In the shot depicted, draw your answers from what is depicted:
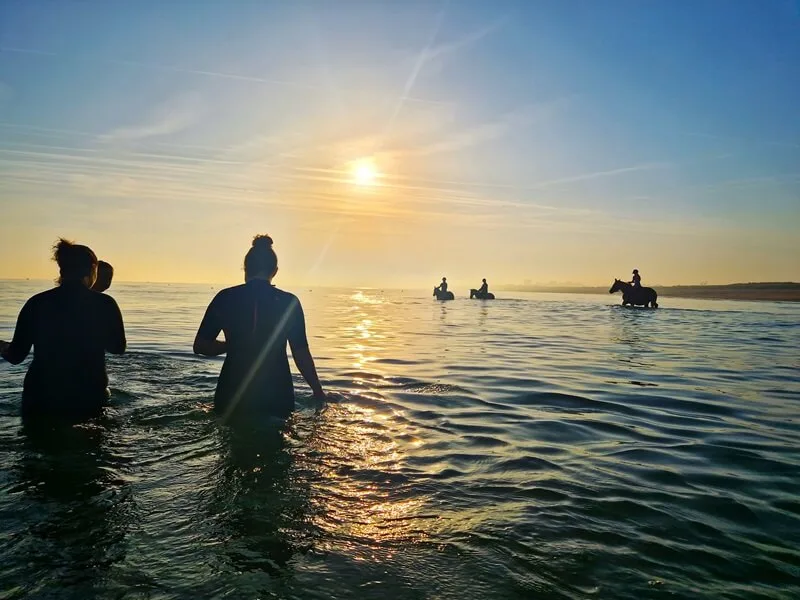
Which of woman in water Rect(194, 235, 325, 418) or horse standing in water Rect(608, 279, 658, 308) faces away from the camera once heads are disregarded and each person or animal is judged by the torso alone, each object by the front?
the woman in water

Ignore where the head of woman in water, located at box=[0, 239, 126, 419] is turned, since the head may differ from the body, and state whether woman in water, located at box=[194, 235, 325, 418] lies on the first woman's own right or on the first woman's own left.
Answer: on the first woman's own right

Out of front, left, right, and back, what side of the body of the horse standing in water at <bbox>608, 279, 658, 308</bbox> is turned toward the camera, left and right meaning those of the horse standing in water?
left

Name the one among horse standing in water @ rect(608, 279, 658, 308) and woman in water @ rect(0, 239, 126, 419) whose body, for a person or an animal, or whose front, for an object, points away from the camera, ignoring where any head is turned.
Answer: the woman in water

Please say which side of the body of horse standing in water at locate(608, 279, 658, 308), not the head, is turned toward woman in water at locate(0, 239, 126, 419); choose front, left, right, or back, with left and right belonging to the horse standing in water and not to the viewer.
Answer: left

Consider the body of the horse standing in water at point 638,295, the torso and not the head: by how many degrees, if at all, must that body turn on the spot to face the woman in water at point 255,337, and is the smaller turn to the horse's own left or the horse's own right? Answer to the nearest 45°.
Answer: approximately 90° to the horse's own left

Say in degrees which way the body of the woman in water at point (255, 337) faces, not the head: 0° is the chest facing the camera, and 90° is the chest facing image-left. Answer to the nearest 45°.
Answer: approximately 180°

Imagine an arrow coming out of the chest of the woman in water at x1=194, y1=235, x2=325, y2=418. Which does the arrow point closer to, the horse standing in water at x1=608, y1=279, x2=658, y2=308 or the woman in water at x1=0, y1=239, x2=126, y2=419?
the horse standing in water

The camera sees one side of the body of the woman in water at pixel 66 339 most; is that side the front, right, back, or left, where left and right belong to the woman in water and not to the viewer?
back

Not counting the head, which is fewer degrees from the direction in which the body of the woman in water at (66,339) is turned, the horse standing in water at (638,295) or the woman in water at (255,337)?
the horse standing in water

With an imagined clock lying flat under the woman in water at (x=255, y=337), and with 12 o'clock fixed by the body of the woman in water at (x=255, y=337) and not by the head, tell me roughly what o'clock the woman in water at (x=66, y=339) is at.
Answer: the woman in water at (x=66, y=339) is roughly at 9 o'clock from the woman in water at (x=255, y=337).

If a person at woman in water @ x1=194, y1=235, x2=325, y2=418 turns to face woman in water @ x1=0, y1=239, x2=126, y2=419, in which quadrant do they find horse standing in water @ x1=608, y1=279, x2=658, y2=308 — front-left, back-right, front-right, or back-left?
back-right
